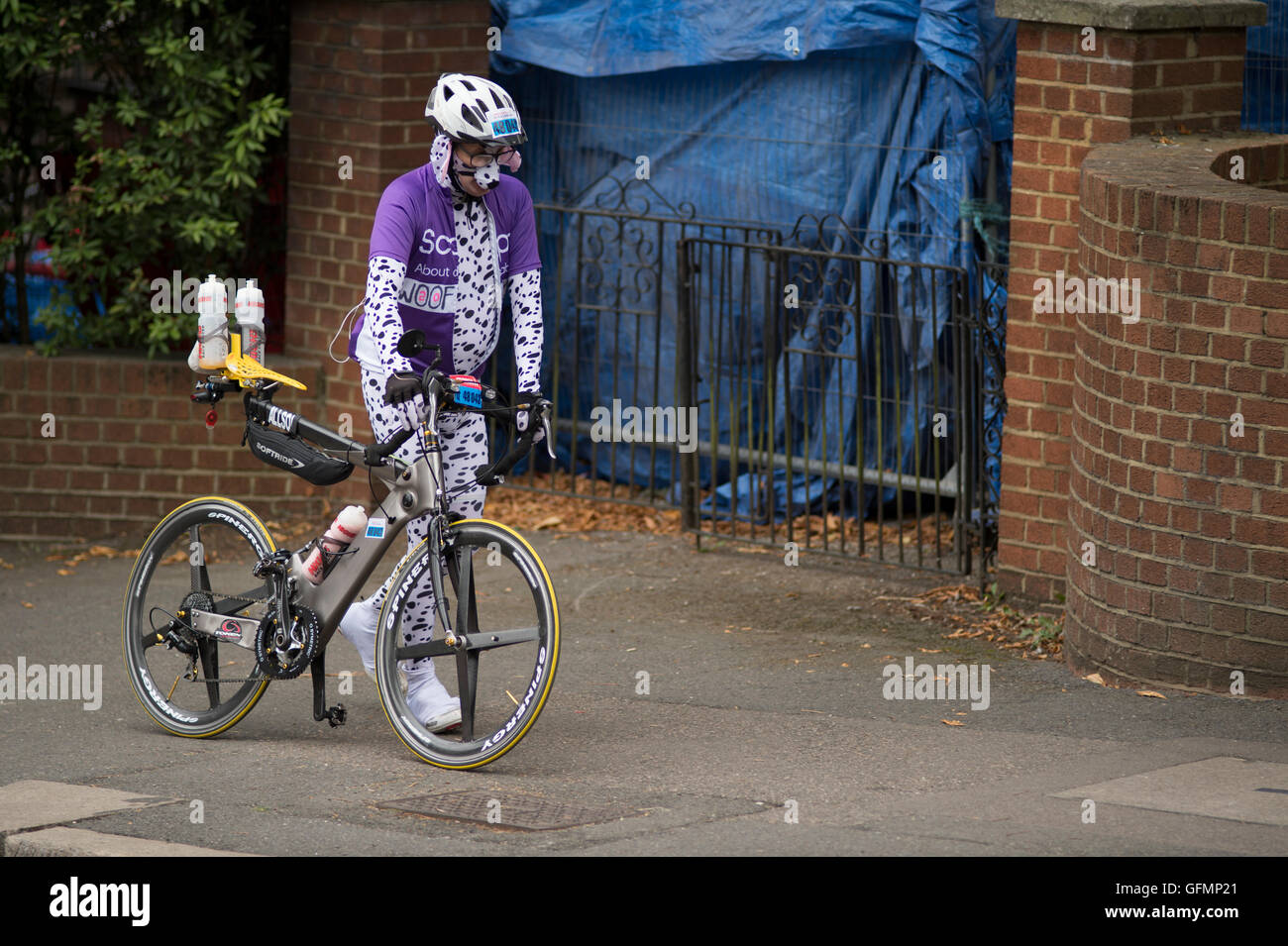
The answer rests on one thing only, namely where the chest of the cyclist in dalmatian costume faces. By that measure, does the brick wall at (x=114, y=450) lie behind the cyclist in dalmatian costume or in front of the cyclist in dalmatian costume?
behind

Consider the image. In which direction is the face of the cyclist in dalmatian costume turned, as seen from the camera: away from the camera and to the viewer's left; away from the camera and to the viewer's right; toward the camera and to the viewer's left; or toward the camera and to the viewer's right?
toward the camera and to the viewer's right

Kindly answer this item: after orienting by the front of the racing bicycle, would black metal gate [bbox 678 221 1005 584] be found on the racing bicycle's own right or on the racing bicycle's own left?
on the racing bicycle's own left

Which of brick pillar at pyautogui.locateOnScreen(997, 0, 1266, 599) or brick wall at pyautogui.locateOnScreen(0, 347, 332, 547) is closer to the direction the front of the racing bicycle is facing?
the brick pillar

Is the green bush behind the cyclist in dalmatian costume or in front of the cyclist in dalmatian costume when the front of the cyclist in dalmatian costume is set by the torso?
behind

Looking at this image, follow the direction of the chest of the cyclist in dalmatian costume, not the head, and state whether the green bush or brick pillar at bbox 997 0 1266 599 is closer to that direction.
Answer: the brick pillar

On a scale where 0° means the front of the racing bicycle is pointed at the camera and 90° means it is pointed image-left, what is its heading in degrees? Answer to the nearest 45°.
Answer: approximately 315°

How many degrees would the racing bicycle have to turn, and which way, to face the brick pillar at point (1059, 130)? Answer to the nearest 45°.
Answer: approximately 90° to its left

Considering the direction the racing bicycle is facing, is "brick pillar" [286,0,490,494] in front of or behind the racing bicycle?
behind
